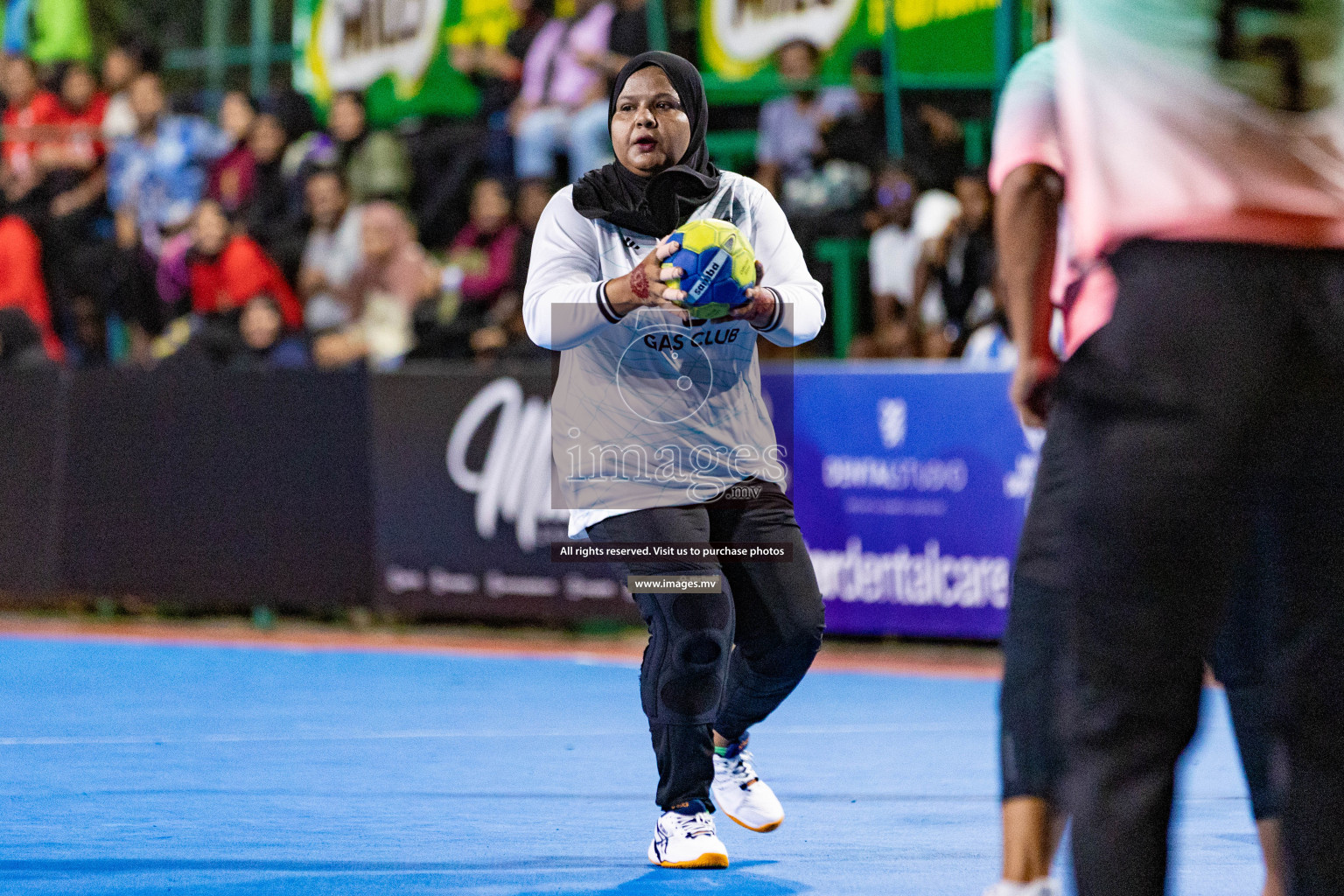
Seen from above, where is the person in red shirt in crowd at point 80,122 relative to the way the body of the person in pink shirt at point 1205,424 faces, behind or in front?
in front

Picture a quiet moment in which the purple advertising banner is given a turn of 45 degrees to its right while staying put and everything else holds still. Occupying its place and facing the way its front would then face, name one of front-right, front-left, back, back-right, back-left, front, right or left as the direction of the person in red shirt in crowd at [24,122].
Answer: right

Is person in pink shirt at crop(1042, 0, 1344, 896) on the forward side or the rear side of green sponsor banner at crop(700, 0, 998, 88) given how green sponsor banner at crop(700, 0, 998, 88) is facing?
on the forward side

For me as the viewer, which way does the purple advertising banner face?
facing the viewer

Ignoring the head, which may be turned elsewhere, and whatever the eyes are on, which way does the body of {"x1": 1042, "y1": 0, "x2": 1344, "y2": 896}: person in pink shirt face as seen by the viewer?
away from the camera

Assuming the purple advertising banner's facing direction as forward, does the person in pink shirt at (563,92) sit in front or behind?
behind

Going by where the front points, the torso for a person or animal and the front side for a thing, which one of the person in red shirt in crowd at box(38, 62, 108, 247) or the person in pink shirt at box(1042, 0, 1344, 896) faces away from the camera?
the person in pink shirt

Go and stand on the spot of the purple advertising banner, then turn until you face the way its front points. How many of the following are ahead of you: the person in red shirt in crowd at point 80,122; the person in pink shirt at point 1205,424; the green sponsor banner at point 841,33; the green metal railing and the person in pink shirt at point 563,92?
1

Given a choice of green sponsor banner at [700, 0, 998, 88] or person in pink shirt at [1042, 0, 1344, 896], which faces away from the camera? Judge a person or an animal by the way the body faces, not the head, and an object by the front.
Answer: the person in pink shirt

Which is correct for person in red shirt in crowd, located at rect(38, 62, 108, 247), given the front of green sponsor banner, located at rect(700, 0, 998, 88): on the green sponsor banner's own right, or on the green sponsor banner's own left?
on the green sponsor banner's own right
